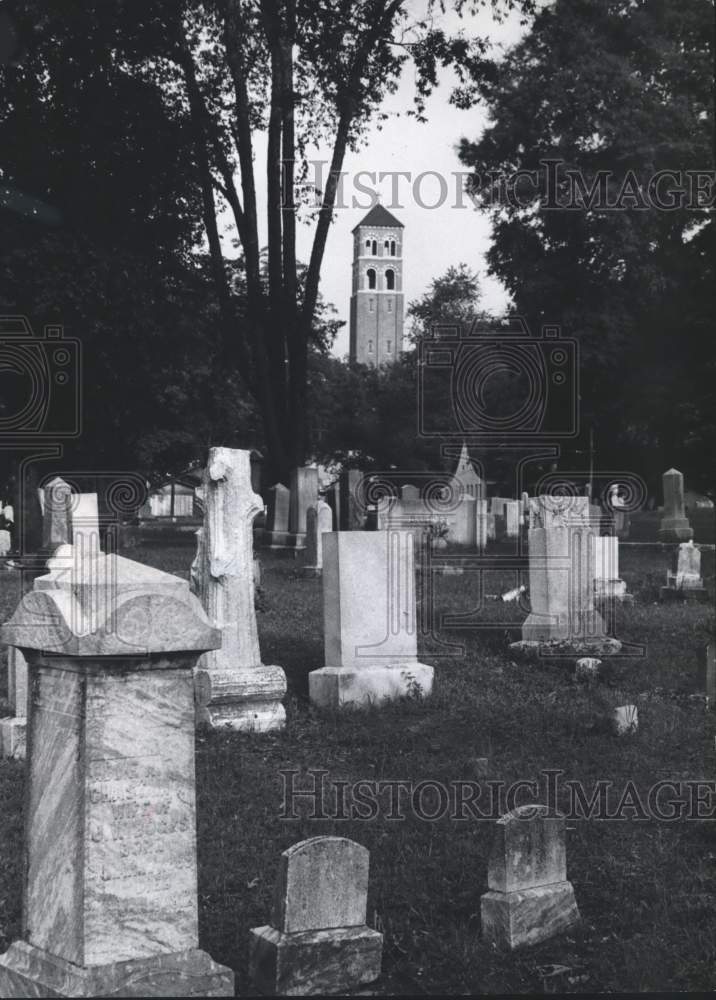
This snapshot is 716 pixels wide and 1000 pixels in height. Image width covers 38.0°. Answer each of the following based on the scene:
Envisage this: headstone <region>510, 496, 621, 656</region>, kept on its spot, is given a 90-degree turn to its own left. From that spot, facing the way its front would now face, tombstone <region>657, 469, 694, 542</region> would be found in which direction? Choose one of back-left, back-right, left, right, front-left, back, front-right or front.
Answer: left

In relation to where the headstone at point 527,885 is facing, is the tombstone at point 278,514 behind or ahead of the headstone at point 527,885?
behind

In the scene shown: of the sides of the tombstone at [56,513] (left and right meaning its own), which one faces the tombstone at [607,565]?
left

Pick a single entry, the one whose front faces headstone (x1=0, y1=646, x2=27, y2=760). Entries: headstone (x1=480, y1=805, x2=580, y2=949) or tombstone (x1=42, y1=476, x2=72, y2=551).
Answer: the tombstone

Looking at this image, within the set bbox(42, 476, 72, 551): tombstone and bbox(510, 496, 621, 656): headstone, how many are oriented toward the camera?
2

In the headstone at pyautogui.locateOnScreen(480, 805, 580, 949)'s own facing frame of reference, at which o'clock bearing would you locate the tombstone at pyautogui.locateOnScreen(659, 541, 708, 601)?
The tombstone is roughly at 8 o'clock from the headstone.

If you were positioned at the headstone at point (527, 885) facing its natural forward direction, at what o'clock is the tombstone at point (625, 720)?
The tombstone is roughly at 8 o'clock from the headstone.

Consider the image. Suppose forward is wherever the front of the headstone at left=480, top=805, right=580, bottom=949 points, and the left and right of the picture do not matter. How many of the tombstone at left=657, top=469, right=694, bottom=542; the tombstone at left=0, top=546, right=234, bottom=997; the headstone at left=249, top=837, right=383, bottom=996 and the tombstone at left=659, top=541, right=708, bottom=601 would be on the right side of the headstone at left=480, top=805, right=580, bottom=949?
2

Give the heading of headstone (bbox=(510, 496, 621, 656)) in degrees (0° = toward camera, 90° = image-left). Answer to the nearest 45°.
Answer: approximately 0°

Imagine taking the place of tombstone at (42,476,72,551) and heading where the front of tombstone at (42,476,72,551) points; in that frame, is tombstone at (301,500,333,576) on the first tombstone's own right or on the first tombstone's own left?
on the first tombstone's own left
